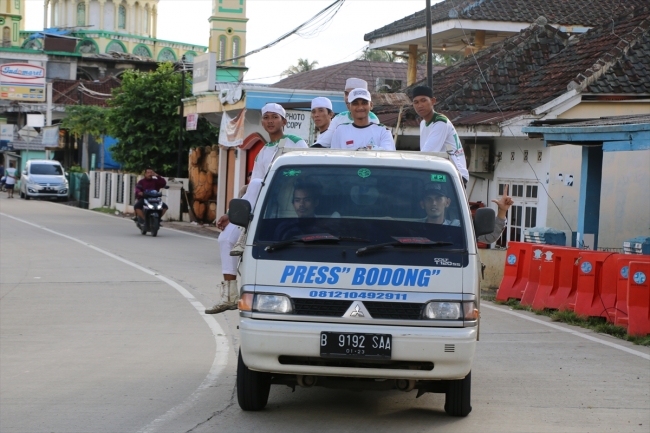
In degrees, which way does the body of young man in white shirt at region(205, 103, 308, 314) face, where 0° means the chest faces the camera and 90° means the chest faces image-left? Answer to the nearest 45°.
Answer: approximately 45°

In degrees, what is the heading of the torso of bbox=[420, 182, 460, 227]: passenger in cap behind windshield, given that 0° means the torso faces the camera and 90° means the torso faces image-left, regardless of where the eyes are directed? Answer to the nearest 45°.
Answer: approximately 0°

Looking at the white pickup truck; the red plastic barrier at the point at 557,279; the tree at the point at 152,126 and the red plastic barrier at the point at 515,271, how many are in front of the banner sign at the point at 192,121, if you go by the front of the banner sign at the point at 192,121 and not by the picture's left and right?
3

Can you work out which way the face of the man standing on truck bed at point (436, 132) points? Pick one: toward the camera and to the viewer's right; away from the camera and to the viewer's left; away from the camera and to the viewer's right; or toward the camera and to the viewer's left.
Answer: toward the camera and to the viewer's left

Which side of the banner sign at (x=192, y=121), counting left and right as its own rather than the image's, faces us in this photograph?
front

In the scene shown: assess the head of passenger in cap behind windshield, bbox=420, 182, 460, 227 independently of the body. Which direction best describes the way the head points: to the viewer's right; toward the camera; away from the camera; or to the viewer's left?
toward the camera

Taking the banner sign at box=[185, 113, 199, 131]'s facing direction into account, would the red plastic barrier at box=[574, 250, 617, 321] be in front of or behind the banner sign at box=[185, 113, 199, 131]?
in front

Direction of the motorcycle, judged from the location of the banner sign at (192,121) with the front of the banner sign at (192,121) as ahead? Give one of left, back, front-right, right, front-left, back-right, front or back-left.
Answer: front

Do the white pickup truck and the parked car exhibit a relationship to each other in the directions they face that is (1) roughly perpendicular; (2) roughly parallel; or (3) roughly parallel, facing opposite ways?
roughly parallel

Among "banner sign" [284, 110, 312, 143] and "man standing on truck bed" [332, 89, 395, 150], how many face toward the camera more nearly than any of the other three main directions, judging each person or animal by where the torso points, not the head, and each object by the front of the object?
2

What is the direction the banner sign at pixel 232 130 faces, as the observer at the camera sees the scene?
facing the viewer

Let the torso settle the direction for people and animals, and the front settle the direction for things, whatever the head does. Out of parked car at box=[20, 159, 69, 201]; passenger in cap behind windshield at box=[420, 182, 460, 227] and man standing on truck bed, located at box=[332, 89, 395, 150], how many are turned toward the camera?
3

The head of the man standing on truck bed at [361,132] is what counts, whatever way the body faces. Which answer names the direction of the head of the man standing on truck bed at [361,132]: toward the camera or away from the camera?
toward the camera

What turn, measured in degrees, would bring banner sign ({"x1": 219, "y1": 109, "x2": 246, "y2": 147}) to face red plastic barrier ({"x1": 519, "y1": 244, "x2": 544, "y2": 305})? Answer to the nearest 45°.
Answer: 0° — it already faces it
